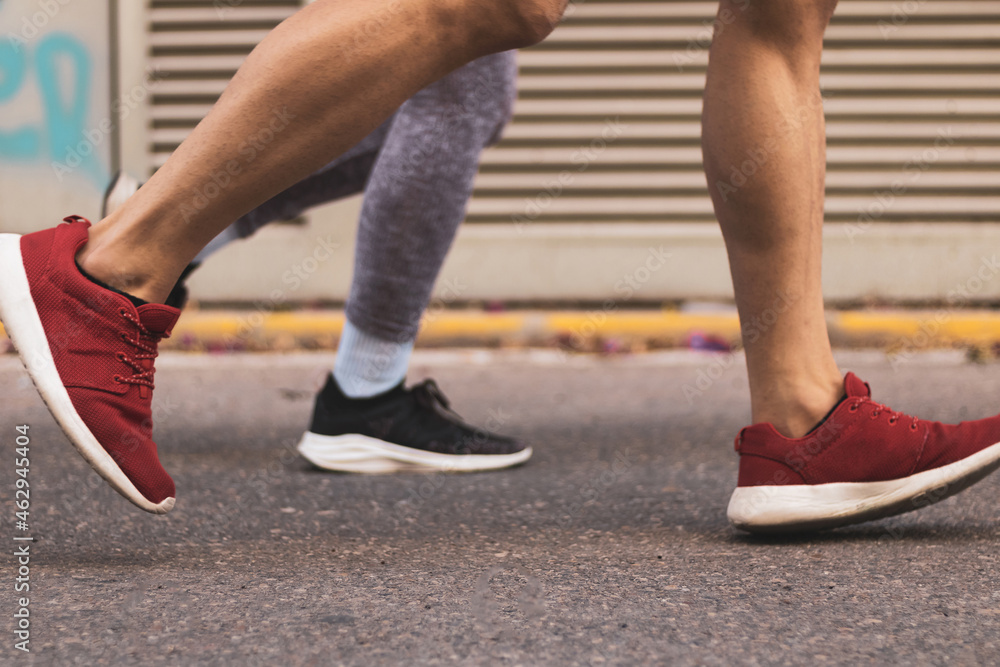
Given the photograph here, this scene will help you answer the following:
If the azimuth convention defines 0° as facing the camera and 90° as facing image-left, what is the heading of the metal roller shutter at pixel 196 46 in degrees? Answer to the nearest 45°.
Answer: approximately 0°

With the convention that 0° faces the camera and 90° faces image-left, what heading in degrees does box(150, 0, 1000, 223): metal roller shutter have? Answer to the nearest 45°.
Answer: approximately 0°
